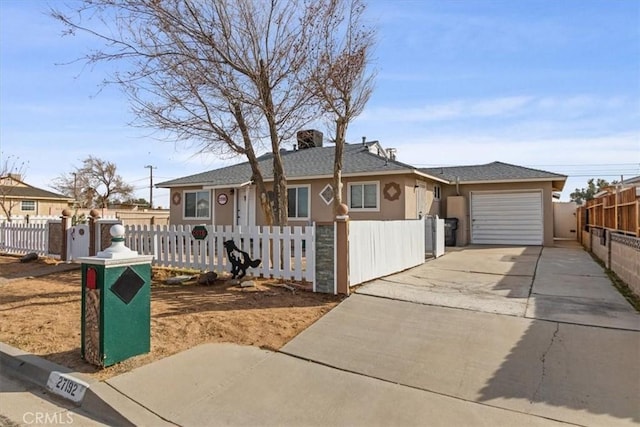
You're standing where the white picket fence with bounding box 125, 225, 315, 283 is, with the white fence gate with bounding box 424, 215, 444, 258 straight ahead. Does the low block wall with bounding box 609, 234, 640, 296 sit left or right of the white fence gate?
right

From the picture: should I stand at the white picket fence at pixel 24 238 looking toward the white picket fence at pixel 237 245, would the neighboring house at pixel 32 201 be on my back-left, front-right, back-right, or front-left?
back-left

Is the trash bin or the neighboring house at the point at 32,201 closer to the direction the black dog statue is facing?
the neighboring house

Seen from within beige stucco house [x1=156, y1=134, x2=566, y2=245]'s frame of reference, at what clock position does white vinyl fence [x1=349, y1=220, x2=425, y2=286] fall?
The white vinyl fence is roughly at 12 o'clock from the beige stucco house.

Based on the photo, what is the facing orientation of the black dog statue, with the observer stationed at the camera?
facing to the left of the viewer

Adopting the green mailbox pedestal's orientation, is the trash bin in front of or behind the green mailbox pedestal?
behind

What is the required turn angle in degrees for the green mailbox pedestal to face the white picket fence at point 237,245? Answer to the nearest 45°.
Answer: approximately 180°

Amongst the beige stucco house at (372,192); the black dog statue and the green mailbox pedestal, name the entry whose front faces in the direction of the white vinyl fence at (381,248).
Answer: the beige stucco house

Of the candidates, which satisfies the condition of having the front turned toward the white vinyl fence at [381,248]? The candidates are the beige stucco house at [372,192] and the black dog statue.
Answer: the beige stucco house

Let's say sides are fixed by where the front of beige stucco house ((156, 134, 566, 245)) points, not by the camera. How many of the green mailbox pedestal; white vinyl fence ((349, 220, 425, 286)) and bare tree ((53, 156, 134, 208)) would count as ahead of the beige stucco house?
2

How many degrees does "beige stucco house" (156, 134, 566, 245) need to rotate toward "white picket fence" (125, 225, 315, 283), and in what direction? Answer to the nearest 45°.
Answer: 0° — it already faces it

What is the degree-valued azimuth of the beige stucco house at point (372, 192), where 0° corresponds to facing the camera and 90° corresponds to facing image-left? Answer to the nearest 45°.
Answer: approximately 0°

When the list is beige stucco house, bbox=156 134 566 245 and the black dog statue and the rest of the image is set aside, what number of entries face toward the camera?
1

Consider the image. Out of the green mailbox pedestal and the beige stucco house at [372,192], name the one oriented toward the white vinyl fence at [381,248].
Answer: the beige stucco house

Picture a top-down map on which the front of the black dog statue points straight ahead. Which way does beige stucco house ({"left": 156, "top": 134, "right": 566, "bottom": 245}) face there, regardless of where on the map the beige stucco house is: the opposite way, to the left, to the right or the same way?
to the left

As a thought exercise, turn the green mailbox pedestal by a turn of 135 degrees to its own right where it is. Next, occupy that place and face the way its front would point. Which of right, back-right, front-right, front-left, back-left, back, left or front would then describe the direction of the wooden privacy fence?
right

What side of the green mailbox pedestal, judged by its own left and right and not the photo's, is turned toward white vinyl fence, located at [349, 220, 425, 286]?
back
